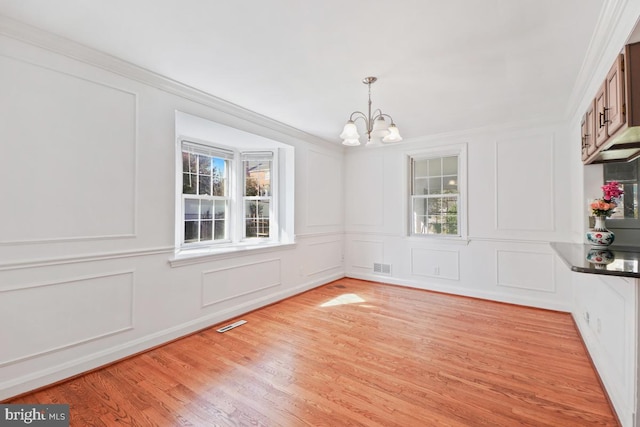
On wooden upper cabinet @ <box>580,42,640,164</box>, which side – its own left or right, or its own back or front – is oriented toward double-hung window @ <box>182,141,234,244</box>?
front

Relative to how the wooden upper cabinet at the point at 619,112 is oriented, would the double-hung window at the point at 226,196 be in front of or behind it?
in front

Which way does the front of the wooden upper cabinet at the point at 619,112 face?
to the viewer's left

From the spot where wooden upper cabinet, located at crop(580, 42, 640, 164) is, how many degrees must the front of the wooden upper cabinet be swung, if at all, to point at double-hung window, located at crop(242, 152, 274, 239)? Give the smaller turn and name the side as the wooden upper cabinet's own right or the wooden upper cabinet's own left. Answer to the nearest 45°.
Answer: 0° — it already faces it

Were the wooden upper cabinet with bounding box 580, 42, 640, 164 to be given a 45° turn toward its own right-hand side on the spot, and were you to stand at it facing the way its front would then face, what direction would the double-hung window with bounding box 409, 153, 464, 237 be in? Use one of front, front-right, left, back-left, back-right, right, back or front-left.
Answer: front

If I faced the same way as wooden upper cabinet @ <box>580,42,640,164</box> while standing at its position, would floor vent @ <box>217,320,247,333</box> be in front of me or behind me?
in front
